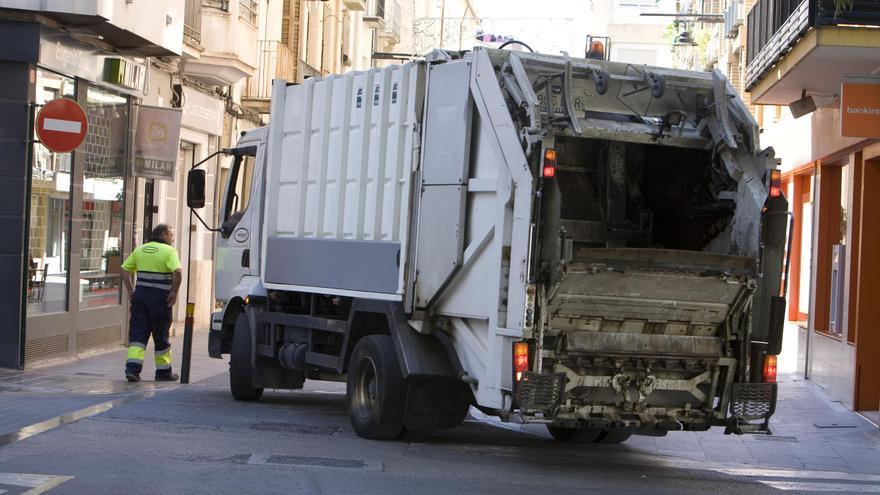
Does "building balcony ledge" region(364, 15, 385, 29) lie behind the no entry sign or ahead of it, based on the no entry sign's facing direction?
behind

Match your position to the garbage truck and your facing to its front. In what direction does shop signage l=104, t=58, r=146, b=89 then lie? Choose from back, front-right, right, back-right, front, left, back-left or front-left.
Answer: front

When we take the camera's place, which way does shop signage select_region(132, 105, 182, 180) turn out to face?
facing the viewer

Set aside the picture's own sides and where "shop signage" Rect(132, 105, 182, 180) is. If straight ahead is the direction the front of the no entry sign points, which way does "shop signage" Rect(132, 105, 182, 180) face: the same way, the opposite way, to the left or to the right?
the same way

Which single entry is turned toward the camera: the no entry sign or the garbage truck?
the no entry sign

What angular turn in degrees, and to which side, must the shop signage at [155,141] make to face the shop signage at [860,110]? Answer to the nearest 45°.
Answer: approximately 45° to its left

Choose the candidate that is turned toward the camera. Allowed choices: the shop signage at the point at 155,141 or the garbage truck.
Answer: the shop signage

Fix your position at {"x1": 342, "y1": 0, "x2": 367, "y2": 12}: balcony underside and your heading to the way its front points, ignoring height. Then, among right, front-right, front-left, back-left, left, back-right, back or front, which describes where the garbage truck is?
front-right

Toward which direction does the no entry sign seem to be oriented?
toward the camera

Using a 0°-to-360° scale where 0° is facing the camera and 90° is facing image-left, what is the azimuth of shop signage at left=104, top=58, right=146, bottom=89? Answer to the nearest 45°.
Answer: approximately 315°

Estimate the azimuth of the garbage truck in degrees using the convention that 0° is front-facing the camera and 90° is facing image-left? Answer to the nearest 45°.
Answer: approximately 135°

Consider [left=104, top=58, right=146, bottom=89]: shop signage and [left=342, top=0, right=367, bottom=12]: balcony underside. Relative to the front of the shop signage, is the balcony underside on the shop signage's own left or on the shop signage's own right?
on the shop signage's own left
